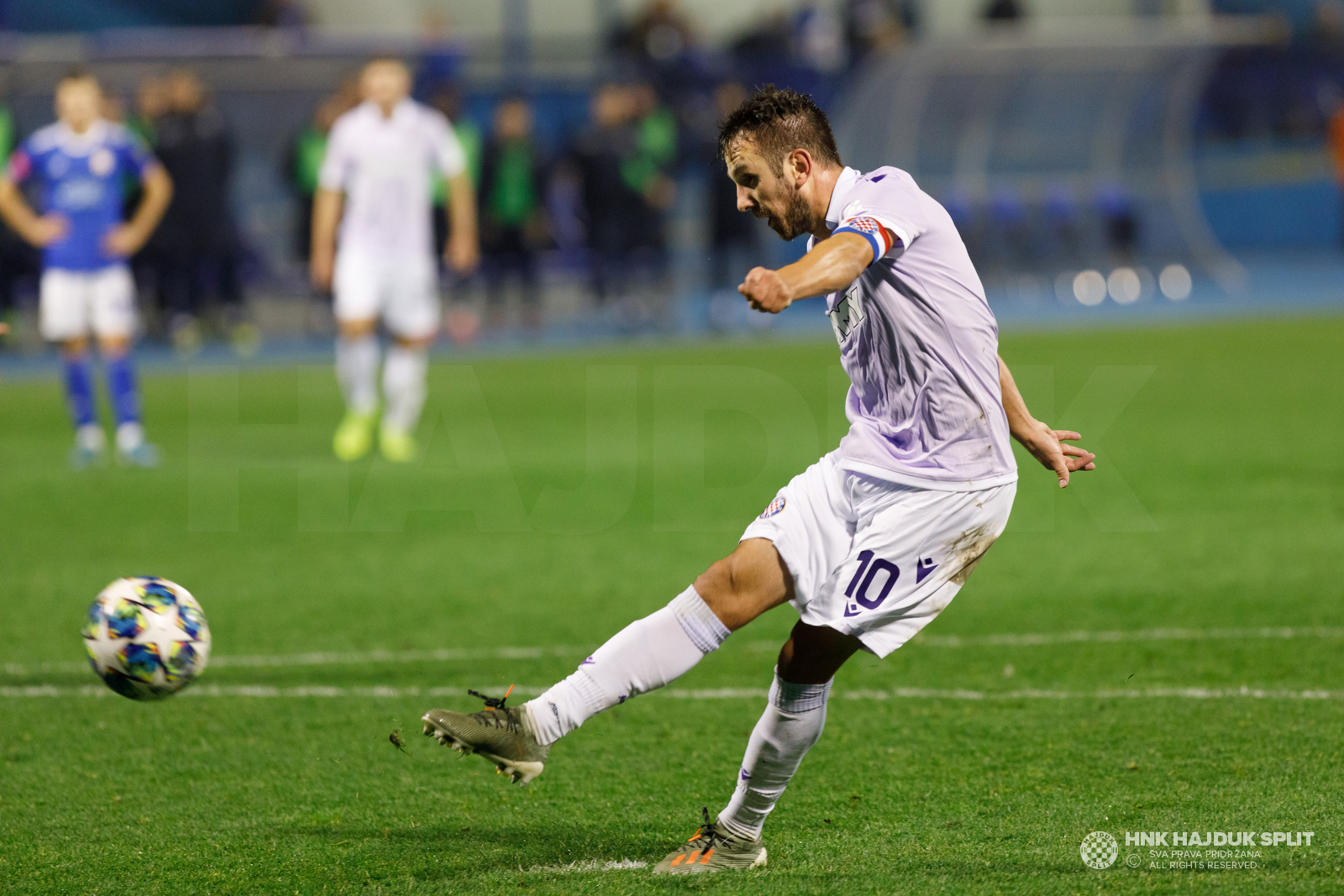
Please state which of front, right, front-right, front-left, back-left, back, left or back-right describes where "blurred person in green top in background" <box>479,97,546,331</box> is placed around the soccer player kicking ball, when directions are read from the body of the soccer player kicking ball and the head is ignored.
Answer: right

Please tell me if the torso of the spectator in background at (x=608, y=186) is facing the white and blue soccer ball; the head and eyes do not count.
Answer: yes

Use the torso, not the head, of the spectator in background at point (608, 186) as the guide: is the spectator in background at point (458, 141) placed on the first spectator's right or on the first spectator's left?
on the first spectator's right

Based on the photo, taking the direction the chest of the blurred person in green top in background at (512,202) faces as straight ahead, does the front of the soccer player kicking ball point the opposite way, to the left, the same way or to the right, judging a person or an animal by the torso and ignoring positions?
to the right

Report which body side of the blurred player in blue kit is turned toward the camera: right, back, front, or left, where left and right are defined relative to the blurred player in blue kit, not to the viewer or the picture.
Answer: front

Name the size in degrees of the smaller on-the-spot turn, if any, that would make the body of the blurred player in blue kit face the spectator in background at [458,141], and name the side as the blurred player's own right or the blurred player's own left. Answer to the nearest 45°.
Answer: approximately 135° to the blurred player's own left

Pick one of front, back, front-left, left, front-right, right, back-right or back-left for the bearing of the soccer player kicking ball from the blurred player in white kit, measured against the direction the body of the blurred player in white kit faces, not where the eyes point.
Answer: front

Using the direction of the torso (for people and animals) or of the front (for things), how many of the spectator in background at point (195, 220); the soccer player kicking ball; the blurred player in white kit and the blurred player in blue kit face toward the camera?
3

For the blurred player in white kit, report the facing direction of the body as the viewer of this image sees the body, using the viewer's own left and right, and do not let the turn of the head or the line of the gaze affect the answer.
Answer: facing the viewer

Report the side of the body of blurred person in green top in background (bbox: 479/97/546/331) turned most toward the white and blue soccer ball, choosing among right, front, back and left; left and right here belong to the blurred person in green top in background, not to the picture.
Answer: front
